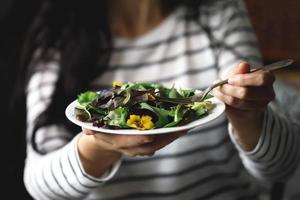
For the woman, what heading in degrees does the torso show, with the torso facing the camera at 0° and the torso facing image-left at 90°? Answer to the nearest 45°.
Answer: approximately 0°
